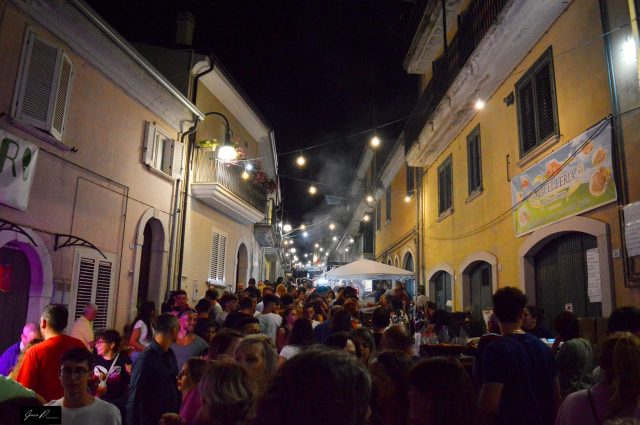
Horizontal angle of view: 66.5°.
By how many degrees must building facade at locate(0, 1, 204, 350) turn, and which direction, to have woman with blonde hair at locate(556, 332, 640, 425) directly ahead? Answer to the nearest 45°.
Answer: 0° — it already faces them

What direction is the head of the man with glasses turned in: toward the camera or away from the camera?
toward the camera

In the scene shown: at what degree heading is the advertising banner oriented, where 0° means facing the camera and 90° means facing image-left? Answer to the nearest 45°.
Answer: approximately 45°

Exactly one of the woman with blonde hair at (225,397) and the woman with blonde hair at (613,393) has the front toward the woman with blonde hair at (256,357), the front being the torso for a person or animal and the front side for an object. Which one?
the woman with blonde hair at (225,397)

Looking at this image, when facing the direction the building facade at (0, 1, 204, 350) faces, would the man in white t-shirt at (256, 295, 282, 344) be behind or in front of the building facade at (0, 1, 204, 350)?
in front

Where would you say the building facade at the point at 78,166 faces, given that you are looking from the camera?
facing the viewer and to the right of the viewer

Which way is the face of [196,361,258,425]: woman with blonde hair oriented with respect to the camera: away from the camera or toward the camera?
away from the camera

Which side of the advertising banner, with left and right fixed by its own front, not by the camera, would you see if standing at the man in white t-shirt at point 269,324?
front

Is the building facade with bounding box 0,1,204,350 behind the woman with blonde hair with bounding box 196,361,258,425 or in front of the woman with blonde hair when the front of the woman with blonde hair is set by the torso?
in front

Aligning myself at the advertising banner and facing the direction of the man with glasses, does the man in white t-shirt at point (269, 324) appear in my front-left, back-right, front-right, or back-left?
front-right

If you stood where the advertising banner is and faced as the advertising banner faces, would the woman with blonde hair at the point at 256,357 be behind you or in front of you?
in front

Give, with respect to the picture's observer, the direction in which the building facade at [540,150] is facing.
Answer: facing the viewer and to the left of the viewer

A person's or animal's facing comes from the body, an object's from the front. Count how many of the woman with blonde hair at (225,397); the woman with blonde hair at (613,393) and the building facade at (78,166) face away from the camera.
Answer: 2

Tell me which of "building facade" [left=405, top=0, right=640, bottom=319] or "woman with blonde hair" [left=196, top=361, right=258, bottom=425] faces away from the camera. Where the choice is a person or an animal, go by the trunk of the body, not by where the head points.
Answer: the woman with blonde hair

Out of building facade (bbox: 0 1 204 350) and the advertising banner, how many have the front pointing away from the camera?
0

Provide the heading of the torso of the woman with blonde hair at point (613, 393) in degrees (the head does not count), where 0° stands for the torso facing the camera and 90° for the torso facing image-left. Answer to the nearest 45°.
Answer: approximately 180°

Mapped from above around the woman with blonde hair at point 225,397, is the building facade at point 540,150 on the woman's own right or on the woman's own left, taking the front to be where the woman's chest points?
on the woman's own right

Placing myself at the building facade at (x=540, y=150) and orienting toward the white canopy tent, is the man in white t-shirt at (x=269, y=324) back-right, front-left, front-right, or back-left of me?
front-left

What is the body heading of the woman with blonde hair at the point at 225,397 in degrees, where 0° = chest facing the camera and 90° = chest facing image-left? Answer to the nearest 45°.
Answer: approximately 180°
